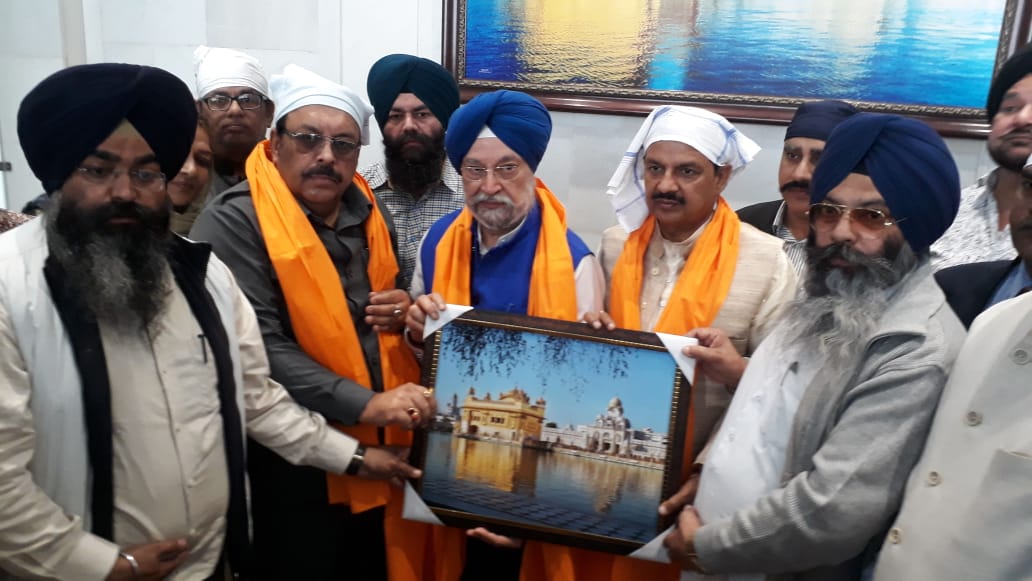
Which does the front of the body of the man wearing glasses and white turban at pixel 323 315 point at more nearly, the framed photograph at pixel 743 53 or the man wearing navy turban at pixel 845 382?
the man wearing navy turban

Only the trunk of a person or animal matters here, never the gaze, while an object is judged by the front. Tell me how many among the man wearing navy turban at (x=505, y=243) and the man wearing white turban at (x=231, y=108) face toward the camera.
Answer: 2

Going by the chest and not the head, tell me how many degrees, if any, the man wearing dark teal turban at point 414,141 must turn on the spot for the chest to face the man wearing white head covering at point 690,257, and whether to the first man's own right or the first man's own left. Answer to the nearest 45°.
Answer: approximately 45° to the first man's own left

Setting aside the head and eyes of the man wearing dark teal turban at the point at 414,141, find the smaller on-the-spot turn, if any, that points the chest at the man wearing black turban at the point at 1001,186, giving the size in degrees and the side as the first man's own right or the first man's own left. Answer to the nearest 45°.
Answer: approximately 45° to the first man's own left

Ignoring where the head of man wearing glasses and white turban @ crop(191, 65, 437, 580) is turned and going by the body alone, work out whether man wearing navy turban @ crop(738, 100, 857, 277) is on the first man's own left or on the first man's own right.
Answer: on the first man's own left

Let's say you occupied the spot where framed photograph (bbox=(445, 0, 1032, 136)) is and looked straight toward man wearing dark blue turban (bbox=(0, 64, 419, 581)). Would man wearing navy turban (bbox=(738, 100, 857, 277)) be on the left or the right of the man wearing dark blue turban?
left

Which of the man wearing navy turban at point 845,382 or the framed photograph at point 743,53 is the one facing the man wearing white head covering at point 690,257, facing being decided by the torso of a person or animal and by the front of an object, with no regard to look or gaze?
the framed photograph

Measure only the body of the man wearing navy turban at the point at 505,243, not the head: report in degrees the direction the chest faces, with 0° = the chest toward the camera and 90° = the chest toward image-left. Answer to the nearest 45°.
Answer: approximately 0°

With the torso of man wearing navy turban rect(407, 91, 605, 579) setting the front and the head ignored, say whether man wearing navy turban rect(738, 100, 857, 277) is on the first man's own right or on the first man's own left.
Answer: on the first man's own left
